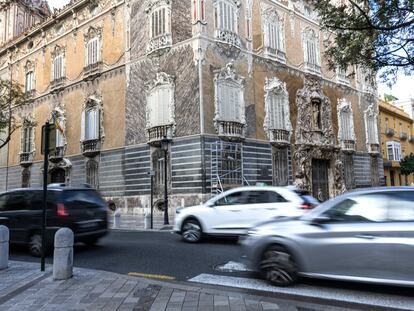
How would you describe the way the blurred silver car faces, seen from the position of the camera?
facing to the left of the viewer

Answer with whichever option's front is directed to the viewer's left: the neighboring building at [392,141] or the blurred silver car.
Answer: the blurred silver car

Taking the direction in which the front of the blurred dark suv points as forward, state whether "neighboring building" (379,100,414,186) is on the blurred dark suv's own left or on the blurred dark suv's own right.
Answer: on the blurred dark suv's own right

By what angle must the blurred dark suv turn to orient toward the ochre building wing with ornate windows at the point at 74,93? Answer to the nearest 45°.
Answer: approximately 45° to its right

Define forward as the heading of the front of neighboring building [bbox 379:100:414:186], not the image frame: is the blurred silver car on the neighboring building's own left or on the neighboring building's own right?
on the neighboring building's own right

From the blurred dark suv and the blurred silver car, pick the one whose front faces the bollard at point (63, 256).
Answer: the blurred silver car

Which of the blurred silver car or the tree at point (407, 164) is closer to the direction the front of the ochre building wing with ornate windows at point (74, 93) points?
the blurred silver car

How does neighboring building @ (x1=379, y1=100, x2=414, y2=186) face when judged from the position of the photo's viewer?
facing the viewer and to the right of the viewer

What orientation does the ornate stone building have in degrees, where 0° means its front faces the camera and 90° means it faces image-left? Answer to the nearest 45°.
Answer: approximately 315°

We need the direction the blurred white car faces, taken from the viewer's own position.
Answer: facing to the left of the viewer

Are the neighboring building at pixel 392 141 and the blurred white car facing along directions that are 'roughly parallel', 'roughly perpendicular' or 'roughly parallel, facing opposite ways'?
roughly perpendicular

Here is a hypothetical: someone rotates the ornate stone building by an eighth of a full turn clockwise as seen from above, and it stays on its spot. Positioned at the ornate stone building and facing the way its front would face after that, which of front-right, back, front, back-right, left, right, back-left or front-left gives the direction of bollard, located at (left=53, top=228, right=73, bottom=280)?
front

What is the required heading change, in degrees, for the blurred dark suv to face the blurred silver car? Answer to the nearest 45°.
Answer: approximately 180°
